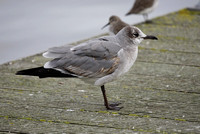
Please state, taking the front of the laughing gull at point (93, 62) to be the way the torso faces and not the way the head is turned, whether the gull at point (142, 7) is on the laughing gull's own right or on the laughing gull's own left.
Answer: on the laughing gull's own left

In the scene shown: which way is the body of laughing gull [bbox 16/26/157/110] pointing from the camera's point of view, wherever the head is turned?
to the viewer's right
